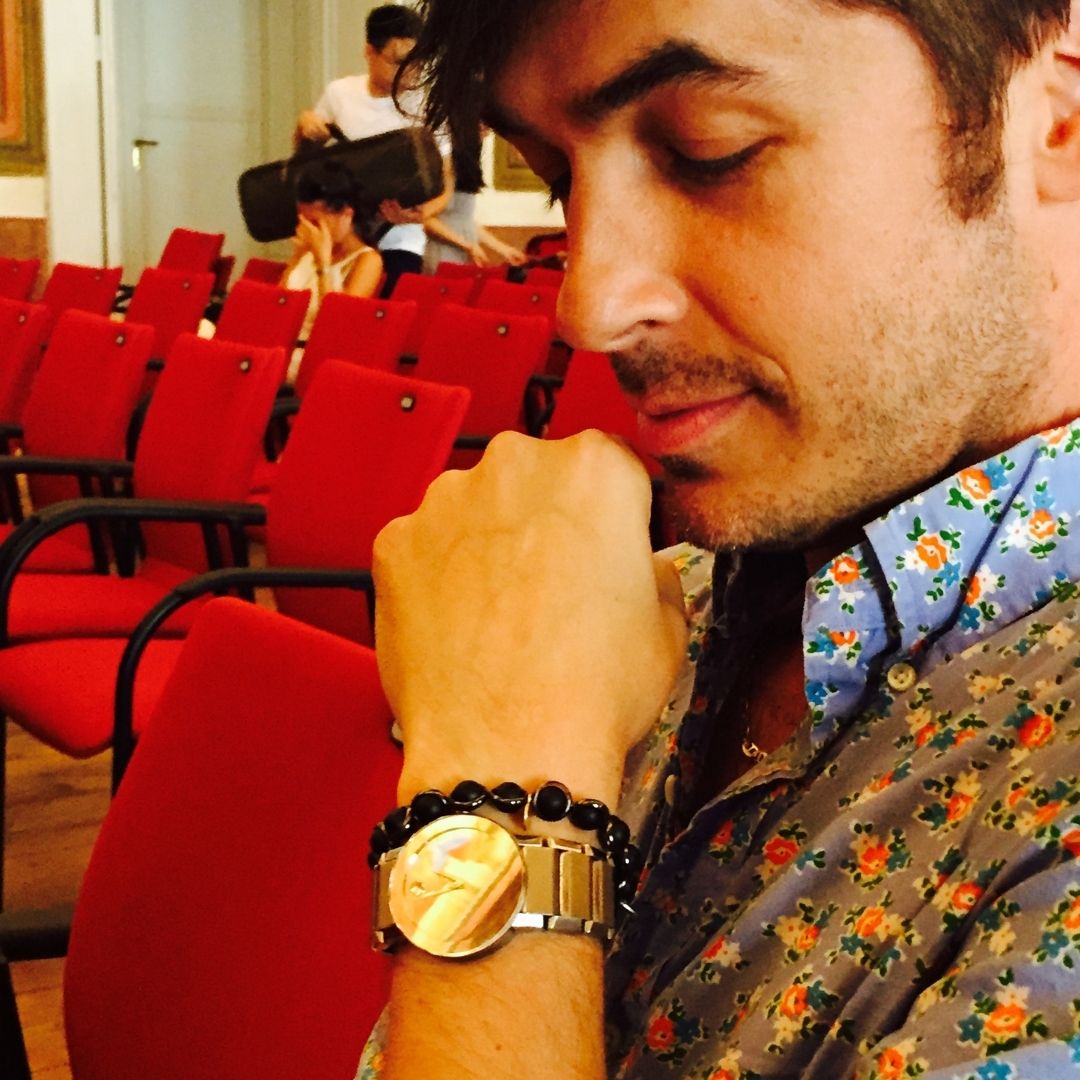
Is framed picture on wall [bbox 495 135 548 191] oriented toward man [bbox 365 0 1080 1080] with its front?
yes

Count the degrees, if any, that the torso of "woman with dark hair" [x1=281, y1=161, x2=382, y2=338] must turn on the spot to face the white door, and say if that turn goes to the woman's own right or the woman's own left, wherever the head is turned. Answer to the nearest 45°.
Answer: approximately 135° to the woman's own right

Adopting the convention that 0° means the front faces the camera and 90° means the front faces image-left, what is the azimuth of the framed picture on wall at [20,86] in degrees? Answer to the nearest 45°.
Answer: approximately 0°

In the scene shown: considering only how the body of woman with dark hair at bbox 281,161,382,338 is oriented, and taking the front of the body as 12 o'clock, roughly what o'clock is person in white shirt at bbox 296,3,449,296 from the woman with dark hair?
The person in white shirt is roughly at 5 o'clock from the woman with dark hair.

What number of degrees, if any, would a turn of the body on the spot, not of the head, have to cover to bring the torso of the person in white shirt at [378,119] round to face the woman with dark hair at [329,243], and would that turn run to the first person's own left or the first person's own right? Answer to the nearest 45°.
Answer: approximately 45° to the first person's own right

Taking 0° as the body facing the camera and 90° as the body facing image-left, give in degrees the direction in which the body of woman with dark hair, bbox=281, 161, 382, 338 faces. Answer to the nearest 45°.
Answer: approximately 45°

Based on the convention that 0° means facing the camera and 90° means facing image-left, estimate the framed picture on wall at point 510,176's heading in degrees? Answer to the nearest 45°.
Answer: approximately 0°

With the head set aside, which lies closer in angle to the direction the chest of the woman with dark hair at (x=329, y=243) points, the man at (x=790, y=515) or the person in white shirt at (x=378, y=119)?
the man
